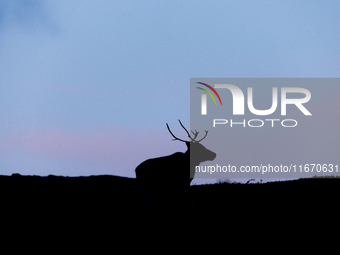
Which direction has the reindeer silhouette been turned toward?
to the viewer's right
